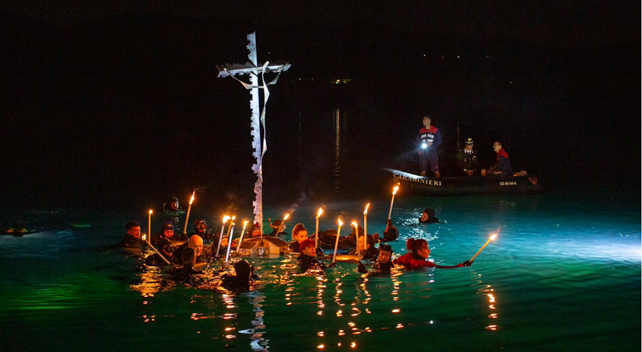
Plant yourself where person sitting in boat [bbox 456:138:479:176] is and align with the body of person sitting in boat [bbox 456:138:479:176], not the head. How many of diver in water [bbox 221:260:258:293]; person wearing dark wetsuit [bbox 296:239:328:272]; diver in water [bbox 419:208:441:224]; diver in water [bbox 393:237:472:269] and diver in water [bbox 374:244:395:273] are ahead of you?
5

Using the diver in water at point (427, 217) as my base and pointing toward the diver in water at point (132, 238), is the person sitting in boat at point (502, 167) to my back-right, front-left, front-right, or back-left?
back-right

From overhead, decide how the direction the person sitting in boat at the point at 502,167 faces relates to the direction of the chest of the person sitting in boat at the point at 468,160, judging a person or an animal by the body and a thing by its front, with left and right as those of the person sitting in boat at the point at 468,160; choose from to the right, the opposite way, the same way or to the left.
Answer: to the right

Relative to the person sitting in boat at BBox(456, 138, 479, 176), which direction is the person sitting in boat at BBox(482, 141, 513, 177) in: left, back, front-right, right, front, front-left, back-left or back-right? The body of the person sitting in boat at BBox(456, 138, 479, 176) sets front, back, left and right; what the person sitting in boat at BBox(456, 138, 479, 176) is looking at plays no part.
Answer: front-left

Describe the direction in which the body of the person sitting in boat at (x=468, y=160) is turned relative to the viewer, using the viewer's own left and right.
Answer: facing the viewer

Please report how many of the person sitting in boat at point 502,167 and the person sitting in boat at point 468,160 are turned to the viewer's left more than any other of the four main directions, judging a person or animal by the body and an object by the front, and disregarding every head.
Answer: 1

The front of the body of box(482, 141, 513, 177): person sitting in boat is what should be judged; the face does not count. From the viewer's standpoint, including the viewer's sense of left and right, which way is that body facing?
facing to the left of the viewer

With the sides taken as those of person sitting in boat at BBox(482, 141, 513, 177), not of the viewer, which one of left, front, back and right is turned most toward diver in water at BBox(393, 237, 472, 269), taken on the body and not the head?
left

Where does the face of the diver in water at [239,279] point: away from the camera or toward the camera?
away from the camera

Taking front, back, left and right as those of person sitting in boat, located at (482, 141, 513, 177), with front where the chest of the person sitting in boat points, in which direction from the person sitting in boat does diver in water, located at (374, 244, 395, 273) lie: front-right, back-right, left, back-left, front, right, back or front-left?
left

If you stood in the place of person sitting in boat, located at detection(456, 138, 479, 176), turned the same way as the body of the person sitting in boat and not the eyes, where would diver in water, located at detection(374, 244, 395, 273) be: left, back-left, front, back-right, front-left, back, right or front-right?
front

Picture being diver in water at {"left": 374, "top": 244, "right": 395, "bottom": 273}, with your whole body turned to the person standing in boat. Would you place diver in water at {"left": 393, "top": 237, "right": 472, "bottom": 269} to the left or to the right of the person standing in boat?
right

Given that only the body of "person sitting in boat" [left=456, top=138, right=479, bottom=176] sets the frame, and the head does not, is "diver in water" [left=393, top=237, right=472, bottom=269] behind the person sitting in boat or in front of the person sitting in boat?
in front

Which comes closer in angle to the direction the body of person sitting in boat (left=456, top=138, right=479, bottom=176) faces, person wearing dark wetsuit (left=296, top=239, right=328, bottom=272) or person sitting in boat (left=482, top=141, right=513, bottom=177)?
the person wearing dark wetsuit

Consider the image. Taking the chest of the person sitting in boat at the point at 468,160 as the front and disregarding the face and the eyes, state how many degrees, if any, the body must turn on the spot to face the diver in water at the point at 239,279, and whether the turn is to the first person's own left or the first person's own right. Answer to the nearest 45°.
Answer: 0° — they already face them
